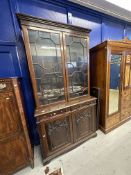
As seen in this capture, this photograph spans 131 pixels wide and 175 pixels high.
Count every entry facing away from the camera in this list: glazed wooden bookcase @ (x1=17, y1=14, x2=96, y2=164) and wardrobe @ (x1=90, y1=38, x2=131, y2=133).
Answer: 0

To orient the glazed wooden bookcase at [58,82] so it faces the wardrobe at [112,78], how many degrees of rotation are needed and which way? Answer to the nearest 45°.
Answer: approximately 45° to its left

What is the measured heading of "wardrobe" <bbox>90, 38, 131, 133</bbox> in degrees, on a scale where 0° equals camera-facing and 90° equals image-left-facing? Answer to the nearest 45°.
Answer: approximately 315°

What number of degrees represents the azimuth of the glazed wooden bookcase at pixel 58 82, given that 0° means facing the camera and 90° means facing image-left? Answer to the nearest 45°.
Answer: approximately 315°

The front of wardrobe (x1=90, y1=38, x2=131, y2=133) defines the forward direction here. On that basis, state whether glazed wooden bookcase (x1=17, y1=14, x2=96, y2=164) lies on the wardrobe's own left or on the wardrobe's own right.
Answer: on the wardrobe's own right
